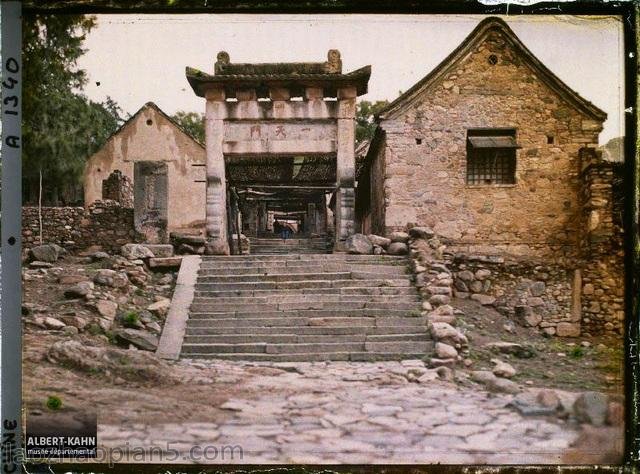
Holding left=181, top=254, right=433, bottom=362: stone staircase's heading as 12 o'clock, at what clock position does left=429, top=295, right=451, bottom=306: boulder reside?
The boulder is roughly at 9 o'clock from the stone staircase.

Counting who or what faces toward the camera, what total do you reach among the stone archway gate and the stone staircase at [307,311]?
2

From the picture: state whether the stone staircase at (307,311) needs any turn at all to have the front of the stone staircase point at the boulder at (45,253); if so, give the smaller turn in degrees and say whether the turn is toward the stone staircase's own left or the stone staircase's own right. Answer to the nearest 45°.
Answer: approximately 90° to the stone staircase's own right

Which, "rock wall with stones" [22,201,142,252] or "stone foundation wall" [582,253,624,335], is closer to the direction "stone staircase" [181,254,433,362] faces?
the stone foundation wall

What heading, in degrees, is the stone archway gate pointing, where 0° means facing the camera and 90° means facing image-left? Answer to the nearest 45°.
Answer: approximately 0°

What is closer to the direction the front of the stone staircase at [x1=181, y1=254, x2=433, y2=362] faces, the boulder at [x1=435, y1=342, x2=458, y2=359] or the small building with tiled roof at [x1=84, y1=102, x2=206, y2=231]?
the boulder

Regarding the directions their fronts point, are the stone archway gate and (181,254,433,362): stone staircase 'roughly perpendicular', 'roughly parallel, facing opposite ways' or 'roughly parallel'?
roughly parallel

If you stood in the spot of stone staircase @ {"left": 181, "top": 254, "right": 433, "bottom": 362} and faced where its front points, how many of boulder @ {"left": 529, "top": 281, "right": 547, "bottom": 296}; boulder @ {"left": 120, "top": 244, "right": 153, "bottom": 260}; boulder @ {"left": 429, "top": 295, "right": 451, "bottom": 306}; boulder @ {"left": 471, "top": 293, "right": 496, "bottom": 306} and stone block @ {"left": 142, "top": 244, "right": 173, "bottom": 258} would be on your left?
3

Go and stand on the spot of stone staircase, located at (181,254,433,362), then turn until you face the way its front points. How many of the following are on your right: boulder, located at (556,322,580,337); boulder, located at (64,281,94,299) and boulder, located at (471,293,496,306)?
1

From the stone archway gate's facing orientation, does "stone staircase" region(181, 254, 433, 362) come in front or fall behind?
in front

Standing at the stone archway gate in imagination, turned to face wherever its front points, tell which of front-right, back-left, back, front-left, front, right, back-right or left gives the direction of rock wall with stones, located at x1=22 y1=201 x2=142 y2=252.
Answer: front-right

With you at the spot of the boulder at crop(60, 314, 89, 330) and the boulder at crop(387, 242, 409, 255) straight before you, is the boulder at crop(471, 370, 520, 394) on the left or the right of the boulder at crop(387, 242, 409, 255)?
right

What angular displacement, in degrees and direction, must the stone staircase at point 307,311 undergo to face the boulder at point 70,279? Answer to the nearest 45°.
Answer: approximately 90° to its right

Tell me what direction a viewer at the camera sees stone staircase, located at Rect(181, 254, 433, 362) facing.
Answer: facing the viewer

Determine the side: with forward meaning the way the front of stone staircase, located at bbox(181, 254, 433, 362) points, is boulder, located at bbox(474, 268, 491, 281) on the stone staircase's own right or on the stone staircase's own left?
on the stone staircase's own left

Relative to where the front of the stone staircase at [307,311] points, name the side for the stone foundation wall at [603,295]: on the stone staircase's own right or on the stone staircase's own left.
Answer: on the stone staircase's own left
